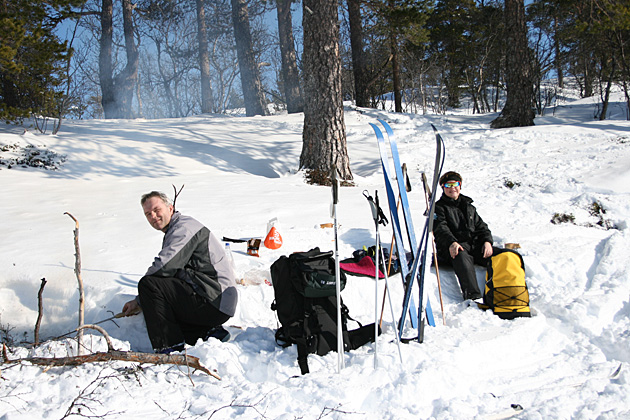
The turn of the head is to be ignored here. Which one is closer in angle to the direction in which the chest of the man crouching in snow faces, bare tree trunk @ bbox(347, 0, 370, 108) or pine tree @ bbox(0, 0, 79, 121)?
the pine tree

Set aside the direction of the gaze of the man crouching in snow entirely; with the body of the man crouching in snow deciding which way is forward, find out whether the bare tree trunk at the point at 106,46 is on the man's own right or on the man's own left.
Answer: on the man's own right

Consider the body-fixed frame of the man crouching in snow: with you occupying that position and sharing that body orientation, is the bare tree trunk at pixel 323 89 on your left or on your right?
on your right

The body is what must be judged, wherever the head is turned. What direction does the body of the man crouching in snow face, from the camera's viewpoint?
to the viewer's left

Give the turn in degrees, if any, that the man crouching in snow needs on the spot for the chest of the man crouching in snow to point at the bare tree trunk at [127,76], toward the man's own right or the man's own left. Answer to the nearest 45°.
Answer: approximately 90° to the man's own right

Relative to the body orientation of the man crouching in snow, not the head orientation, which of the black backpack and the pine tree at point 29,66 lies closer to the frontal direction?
the pine tree

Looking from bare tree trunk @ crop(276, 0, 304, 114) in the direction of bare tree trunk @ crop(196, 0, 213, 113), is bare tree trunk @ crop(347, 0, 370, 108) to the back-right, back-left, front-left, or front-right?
back-right

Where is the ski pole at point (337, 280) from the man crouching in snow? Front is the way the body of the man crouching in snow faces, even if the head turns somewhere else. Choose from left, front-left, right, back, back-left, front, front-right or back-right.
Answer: back-left

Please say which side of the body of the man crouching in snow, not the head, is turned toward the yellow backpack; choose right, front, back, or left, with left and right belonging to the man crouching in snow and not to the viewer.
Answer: back

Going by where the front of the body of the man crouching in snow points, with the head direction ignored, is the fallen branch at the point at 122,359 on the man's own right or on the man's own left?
on the man's own left

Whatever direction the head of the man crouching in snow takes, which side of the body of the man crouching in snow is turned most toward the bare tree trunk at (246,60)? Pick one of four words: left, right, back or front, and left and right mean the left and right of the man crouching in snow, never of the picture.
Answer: right
